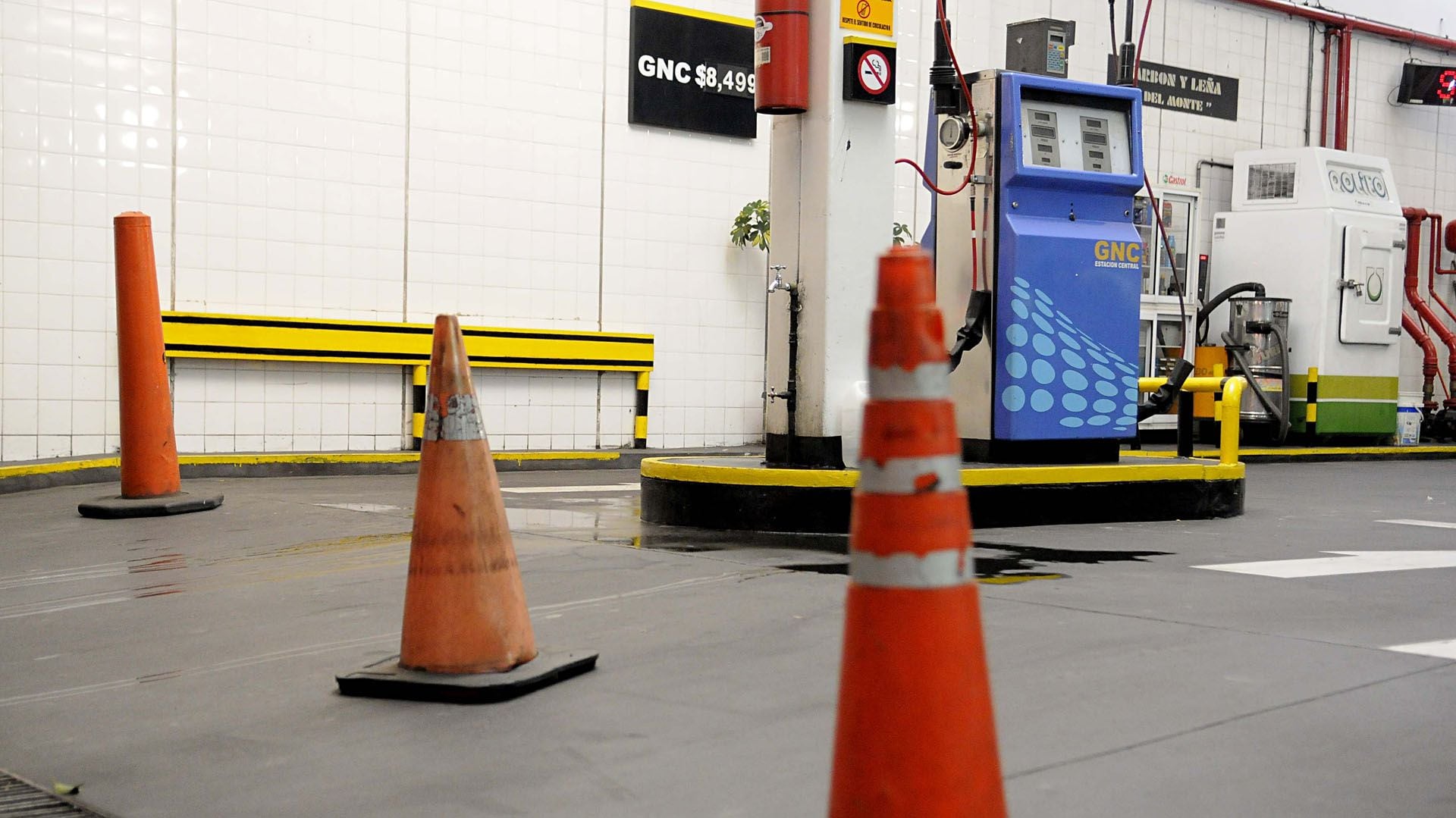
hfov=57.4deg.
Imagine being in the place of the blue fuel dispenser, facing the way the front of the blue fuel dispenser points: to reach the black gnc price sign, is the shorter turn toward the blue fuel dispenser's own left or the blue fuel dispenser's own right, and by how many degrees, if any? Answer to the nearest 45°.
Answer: approximately 180°

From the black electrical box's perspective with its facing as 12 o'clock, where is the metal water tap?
The metal water tap is roughly at 3 o'clock from the black electrical box.

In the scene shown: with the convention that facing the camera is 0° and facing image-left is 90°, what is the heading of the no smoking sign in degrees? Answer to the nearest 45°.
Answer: approximately 315°

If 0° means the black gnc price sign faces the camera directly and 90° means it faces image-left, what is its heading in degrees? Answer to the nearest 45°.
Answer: approximately 315°

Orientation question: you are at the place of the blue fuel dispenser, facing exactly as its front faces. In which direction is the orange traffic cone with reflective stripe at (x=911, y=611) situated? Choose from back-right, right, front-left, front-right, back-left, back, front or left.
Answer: front-right

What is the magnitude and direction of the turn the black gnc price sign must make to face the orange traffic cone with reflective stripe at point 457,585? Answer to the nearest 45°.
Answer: approximately 45° to its right

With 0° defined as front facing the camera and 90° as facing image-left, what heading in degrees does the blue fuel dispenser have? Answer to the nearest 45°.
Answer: approximately 315°

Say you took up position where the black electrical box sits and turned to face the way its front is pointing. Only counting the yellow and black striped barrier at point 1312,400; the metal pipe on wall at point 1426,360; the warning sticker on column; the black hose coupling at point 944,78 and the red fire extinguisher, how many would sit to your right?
3

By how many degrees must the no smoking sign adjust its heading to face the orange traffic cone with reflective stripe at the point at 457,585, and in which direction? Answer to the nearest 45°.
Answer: approximately 45° to its right

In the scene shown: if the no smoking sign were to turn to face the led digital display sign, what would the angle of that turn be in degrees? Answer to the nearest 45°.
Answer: approximately 90° to its left

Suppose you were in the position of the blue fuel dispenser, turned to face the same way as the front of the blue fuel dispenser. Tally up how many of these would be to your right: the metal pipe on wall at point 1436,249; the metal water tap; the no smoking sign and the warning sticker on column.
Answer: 3

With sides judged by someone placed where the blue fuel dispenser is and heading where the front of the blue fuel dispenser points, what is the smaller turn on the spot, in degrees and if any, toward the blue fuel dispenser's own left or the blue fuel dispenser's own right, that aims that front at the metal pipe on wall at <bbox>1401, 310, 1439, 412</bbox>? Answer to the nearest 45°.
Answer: approximately 90° to the blue fuel dispenser's own left

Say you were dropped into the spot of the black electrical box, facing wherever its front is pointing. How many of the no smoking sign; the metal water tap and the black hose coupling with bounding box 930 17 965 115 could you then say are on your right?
3
